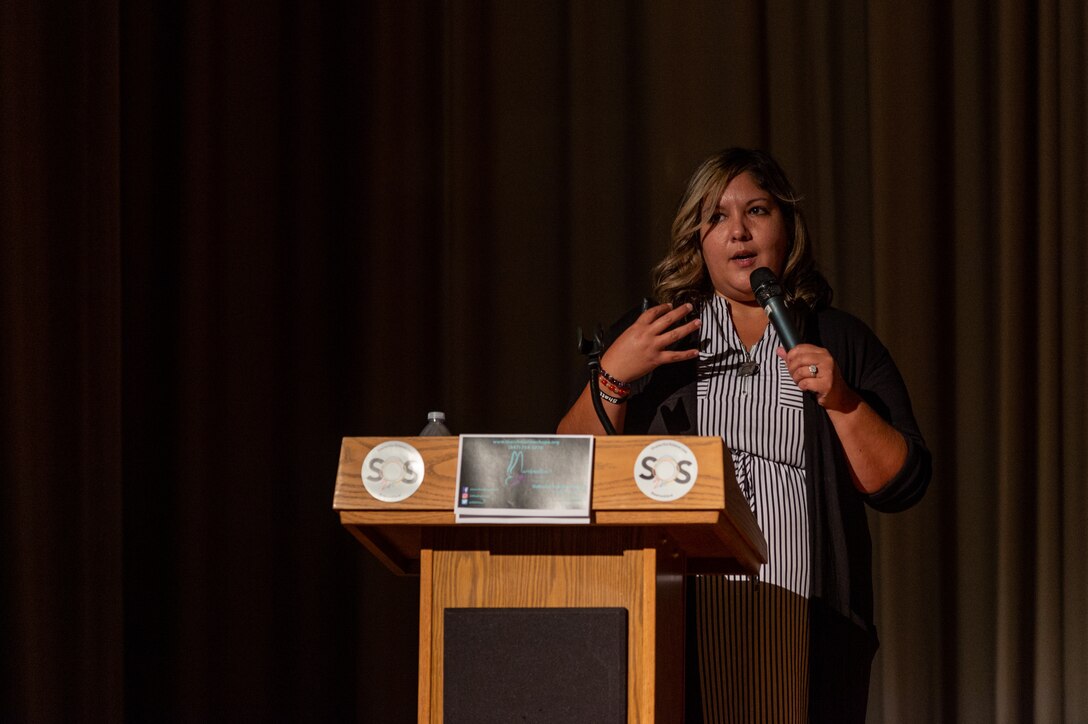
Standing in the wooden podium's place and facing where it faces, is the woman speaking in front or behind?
behind

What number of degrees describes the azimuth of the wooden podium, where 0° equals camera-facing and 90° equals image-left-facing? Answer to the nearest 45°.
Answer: approximately 0°
